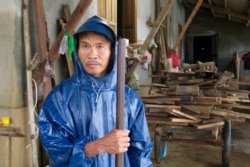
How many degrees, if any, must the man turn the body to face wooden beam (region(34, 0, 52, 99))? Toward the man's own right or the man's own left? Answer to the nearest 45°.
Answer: approximately 180°

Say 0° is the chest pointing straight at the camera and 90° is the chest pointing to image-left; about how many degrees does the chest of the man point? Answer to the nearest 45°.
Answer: approximately 0°

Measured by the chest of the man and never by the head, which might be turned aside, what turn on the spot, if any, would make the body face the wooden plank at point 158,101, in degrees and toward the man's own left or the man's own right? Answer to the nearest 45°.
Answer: approximately 180°

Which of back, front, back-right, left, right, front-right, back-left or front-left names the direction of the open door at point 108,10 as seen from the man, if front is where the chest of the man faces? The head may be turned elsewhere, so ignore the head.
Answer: back

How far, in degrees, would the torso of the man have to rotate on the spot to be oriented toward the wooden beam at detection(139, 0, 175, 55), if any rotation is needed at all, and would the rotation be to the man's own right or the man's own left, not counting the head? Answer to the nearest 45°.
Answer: approximately 180°

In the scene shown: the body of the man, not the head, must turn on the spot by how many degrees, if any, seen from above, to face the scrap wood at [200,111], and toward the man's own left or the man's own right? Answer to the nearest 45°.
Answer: approximately 135° to the man's own left

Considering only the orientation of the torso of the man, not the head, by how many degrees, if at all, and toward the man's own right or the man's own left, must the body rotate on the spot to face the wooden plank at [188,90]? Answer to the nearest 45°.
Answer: approximately 135° to the man's own left

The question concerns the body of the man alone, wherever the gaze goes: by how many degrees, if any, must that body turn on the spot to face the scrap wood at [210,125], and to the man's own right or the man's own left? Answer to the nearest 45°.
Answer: approximately 135° to the man's own left
